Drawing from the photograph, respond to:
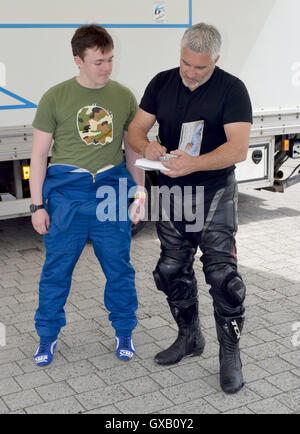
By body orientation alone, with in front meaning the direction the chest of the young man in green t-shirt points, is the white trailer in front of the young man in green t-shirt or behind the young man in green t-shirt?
behind

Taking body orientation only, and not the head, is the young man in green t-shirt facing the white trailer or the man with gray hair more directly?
the man with gray hair

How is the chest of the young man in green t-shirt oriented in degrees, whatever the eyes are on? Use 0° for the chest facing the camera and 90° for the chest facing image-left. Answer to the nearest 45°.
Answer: approximately 0°

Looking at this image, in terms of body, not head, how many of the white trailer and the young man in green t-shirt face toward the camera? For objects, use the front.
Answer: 1

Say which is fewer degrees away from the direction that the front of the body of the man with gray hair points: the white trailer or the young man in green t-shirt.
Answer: the young man in green t-shirt
